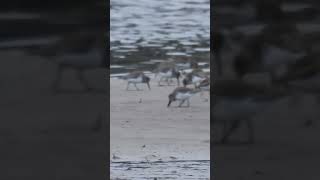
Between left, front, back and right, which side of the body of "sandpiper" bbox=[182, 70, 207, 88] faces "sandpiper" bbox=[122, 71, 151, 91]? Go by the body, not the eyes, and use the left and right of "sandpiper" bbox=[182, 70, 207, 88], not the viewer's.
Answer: front

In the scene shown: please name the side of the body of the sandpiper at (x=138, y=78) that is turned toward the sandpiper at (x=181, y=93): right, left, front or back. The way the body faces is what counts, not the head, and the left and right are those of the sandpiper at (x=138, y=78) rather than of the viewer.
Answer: front

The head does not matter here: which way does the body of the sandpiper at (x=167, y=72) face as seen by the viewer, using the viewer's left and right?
facing to the right of the viewer

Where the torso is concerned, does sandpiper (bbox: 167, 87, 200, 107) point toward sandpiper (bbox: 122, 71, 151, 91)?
yes

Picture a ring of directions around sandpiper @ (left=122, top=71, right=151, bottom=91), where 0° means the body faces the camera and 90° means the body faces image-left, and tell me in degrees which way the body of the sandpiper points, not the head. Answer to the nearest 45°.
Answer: approximately 270°

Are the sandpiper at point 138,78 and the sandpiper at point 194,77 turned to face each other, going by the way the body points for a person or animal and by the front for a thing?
yes

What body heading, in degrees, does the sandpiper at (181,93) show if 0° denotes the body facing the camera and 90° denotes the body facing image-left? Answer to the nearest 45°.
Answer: approximately 90°
